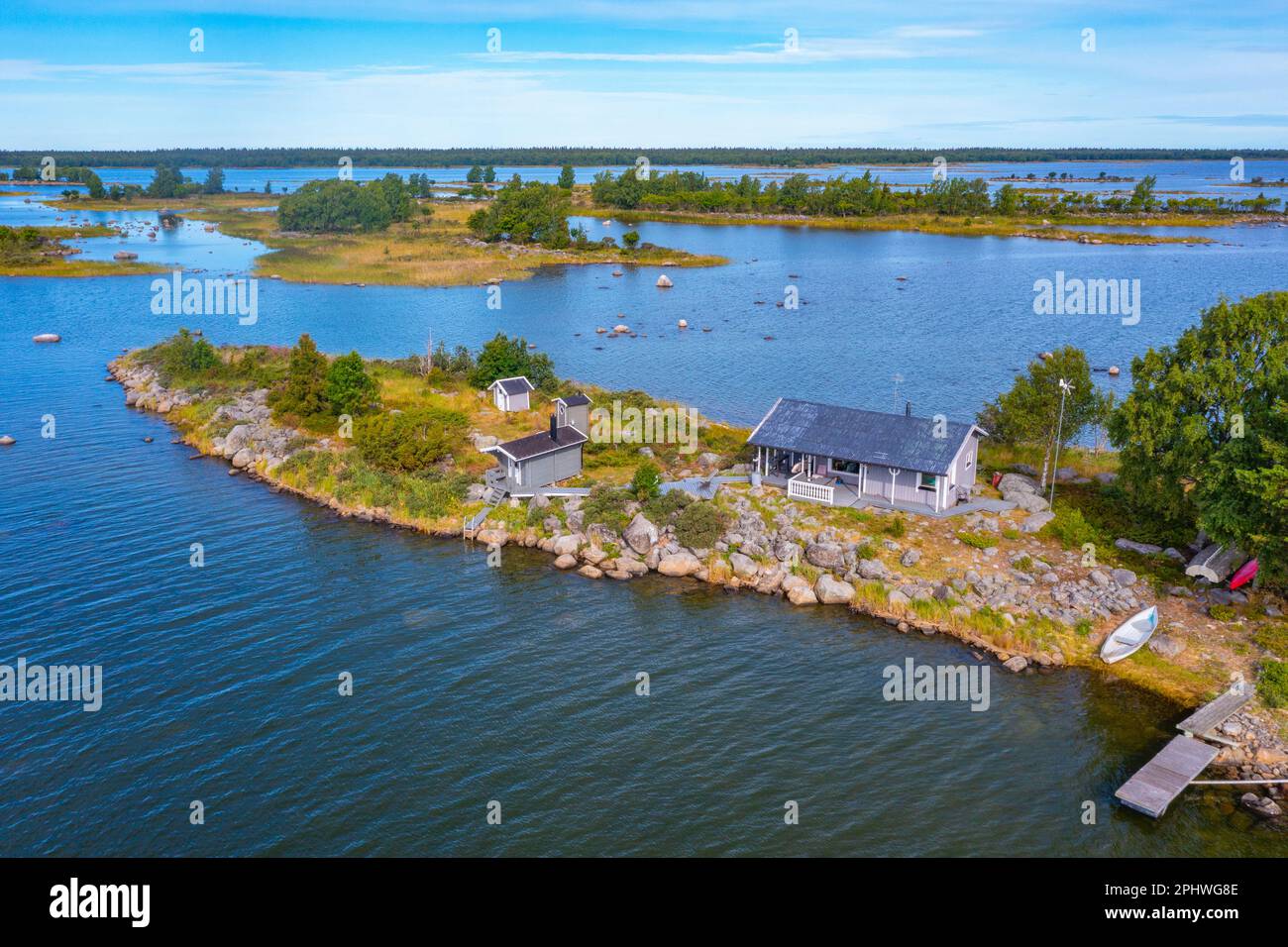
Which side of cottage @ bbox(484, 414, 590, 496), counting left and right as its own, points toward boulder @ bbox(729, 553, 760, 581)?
left

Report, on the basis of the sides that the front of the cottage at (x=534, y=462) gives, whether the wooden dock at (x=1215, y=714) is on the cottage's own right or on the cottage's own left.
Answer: on the cottage's own left

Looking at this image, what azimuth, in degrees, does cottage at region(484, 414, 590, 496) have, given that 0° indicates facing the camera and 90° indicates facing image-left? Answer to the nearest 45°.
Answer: approximately 45°

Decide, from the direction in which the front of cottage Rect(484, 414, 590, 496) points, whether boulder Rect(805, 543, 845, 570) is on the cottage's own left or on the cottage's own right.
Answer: on the cottage's own left

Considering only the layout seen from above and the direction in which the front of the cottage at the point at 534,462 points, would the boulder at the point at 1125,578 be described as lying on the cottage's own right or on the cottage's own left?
on the cottage's own left

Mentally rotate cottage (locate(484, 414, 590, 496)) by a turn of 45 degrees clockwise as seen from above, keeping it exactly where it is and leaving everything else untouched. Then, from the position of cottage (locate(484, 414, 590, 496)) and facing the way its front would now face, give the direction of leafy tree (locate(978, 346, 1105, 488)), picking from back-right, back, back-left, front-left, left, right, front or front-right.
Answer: back

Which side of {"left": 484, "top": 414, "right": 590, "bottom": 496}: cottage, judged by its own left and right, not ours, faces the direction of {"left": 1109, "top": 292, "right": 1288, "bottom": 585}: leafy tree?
left

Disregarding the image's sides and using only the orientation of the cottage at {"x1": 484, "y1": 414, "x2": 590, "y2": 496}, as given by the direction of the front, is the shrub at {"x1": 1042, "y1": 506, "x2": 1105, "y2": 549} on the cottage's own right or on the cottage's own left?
on the cottage's own left

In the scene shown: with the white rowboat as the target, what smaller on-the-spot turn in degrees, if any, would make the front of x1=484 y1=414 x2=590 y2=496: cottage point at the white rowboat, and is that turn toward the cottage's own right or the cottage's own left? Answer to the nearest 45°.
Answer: approximately 90° to the cottage's own left
